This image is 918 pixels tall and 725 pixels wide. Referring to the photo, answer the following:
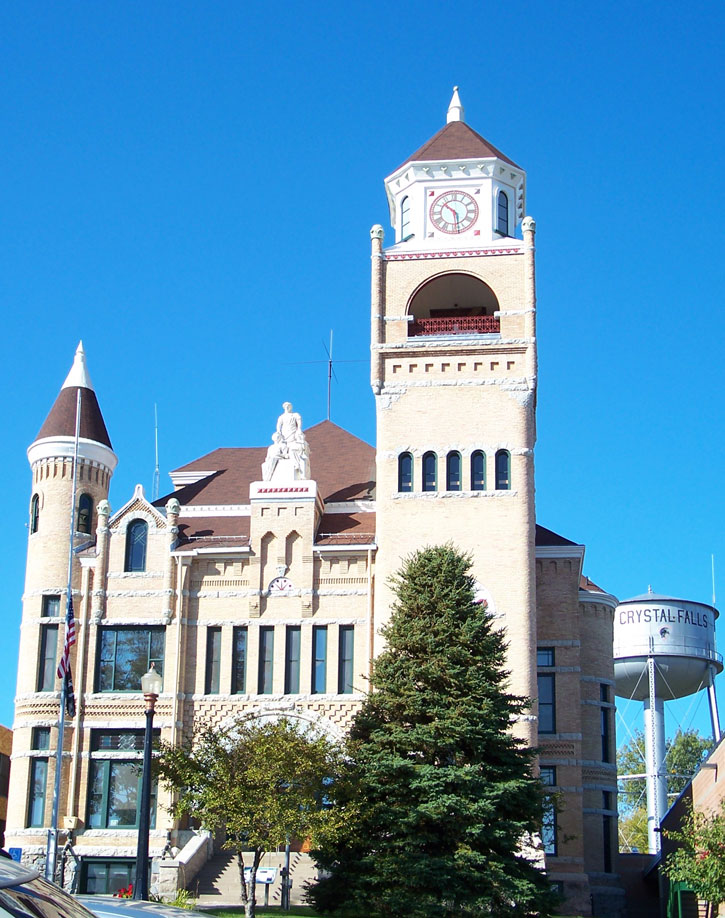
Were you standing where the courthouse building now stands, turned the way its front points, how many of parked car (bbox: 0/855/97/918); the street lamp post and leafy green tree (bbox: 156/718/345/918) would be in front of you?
3

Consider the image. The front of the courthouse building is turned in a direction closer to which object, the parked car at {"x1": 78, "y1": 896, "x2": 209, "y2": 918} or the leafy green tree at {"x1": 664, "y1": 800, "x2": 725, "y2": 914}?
the parked car

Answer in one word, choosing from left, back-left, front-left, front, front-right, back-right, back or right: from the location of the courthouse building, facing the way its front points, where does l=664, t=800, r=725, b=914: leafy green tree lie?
front-left

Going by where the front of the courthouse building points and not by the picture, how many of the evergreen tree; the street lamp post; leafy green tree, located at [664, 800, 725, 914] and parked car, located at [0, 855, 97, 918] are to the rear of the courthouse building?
0

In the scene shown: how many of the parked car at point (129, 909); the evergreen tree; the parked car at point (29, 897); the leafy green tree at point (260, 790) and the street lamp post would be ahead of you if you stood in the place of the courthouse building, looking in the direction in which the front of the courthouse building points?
5

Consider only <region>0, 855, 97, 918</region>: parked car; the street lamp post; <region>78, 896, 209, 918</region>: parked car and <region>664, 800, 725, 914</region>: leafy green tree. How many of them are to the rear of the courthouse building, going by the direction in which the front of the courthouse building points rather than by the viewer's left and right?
0

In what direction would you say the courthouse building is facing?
toward the camera

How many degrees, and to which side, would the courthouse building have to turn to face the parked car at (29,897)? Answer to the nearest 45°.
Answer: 0° — it already faces it

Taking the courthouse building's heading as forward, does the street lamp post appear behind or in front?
in front

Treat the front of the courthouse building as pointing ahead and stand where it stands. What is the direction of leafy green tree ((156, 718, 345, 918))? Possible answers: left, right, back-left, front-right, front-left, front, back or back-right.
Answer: front

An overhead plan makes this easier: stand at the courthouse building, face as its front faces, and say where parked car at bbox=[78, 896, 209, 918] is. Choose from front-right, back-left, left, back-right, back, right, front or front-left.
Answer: front

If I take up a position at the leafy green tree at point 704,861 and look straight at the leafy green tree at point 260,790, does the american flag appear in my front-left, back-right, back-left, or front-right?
front-right

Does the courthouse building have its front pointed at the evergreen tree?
yes

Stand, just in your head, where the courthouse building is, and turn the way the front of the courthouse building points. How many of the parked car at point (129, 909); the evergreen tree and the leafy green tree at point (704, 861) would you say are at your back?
0

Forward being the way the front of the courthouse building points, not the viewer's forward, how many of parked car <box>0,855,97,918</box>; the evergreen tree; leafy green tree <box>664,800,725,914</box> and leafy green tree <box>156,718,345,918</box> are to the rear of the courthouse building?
0

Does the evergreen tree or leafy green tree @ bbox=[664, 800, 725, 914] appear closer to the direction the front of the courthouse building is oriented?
the evergreen tree
